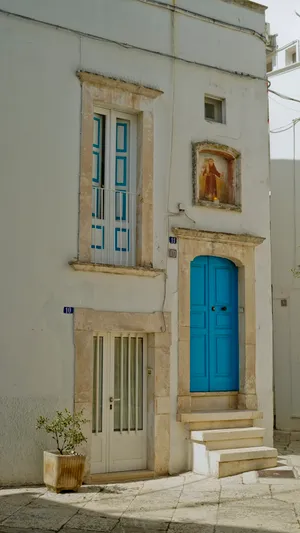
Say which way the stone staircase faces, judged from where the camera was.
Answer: facing the viewer and to the right of the viewer

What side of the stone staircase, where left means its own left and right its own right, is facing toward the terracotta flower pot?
right

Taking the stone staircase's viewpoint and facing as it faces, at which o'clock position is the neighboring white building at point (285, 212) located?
The neighboring white building is roughly at 8 o'clock from the stone staircase.

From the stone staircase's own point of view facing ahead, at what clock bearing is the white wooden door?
The white wooden door is roughly at 4 o'clock from the stone staircase.

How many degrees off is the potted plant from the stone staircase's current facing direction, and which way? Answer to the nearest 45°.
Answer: approximately 90° to its right
